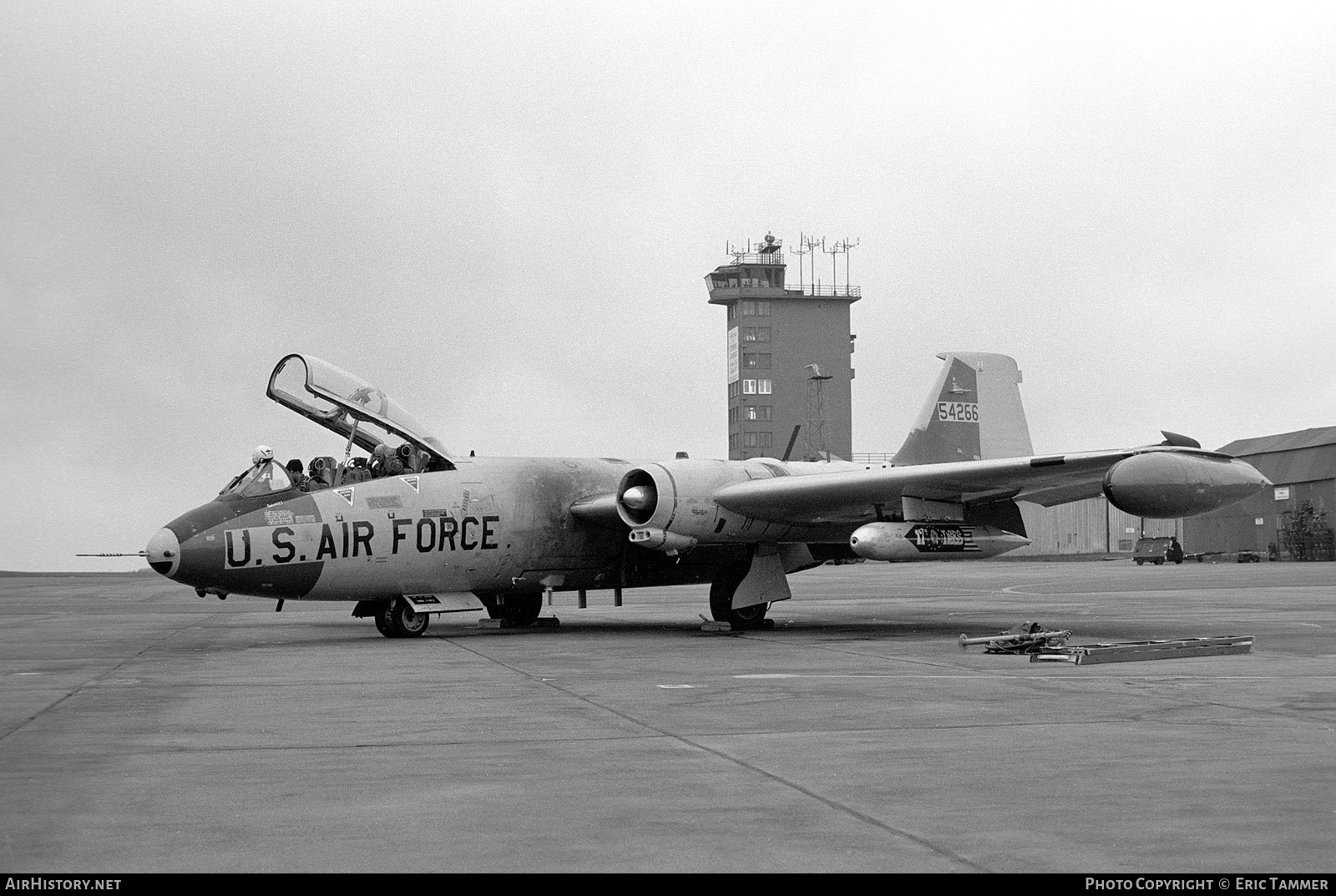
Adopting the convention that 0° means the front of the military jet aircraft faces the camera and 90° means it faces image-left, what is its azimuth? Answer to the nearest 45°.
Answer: approximately 45°
